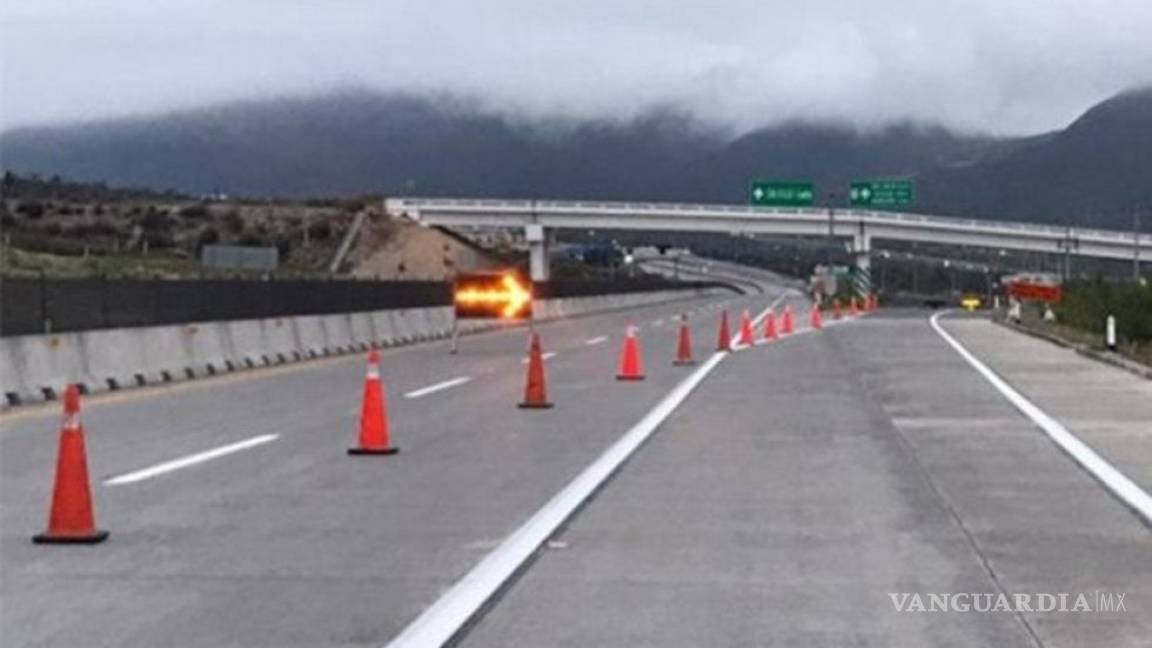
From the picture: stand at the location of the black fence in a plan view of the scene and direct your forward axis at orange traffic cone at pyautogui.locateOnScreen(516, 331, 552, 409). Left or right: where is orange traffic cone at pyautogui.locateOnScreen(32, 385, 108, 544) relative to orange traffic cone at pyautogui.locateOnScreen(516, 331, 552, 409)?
right

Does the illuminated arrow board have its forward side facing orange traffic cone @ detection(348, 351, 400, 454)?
yes

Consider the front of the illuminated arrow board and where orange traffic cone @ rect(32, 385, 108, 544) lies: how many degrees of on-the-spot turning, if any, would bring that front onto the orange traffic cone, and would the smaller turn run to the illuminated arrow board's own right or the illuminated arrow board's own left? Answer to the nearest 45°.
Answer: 0° — it already faces it

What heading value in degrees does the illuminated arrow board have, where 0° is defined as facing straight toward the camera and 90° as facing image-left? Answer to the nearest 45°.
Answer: approximately 0°
